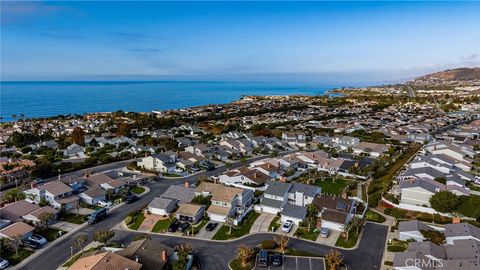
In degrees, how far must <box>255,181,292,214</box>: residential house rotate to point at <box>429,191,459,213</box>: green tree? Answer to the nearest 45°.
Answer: approximately 90° to its left

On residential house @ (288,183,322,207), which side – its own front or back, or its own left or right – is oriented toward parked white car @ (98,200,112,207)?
right

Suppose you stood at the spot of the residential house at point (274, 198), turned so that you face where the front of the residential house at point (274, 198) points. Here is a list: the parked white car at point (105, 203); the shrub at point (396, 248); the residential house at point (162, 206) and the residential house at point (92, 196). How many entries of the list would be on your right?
3

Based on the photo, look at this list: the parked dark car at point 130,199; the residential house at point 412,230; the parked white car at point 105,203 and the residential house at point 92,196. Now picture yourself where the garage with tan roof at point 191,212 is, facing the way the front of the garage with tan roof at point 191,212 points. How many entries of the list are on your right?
3

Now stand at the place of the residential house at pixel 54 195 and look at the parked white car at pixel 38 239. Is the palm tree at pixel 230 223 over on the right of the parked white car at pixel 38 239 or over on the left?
left

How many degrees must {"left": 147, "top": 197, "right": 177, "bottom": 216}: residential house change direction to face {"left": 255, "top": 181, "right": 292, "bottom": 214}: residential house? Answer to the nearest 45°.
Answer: approximately 135° to its left

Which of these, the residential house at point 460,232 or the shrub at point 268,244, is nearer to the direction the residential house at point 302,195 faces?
the shrub

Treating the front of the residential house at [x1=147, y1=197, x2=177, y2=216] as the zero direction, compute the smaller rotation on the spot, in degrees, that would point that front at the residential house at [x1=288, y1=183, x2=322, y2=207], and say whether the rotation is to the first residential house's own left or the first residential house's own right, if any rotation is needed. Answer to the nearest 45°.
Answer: approximately 135° to the first residential house's own left

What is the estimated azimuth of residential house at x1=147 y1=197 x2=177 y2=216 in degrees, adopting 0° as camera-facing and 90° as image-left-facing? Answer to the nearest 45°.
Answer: approximately 45°

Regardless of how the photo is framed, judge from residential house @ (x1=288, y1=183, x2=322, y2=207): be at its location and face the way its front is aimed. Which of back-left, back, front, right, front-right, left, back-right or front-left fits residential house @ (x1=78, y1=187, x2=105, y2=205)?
right

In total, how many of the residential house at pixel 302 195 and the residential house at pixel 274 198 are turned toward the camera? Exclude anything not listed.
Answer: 2

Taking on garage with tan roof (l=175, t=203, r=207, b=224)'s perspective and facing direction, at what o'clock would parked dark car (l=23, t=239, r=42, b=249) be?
The parked dark car is roughly at 1 o'clock from the garage with tan roof.
